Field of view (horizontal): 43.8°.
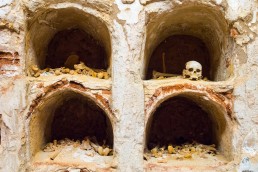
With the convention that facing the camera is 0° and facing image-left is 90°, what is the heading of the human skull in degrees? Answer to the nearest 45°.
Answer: approximately 0°

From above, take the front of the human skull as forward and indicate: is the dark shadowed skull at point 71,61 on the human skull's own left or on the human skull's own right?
on the human skull's own right
